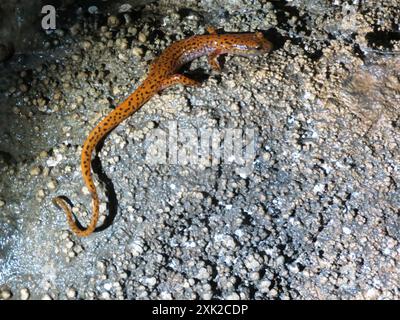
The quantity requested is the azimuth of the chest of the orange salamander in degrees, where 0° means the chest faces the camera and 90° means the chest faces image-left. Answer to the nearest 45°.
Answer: approximately 270°
